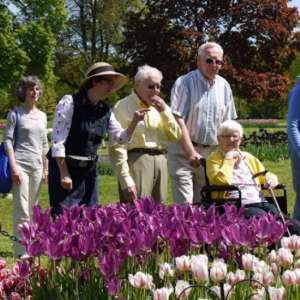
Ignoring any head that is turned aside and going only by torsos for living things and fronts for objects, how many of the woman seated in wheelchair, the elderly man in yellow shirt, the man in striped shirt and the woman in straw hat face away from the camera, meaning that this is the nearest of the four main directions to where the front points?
0

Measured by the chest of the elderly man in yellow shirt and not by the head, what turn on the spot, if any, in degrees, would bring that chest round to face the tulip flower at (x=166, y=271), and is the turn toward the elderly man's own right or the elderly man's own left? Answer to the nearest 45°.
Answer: approximately 45° to the elderly man's own right

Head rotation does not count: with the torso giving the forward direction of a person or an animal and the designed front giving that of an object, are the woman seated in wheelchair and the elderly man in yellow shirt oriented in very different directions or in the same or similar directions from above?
same or similar directions

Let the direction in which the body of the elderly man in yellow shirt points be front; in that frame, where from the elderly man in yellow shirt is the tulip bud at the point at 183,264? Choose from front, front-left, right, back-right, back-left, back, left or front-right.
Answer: front-right

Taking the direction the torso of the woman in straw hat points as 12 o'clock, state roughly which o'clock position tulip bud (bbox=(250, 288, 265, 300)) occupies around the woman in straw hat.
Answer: The tulip bud is roughly at 1 o'clock from the woman in straw hat.

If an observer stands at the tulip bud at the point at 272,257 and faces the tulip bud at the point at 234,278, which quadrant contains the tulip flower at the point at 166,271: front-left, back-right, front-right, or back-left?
front-right

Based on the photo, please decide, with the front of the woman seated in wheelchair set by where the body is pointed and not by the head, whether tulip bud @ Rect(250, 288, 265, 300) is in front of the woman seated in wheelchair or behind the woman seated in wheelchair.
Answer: in front

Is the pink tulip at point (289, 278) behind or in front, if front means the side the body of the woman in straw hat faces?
in front

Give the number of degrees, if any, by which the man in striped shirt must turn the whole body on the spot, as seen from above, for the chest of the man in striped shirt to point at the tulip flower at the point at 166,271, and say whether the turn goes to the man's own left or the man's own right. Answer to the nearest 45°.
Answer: approximately 45° to the man's own right

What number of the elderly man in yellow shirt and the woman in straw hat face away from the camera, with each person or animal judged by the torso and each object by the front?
0

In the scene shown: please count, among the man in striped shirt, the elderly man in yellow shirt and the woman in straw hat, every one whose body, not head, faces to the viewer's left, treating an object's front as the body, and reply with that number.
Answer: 0

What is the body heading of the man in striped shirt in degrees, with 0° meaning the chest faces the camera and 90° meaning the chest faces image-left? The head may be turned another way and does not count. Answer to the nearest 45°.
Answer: approximately 315°
